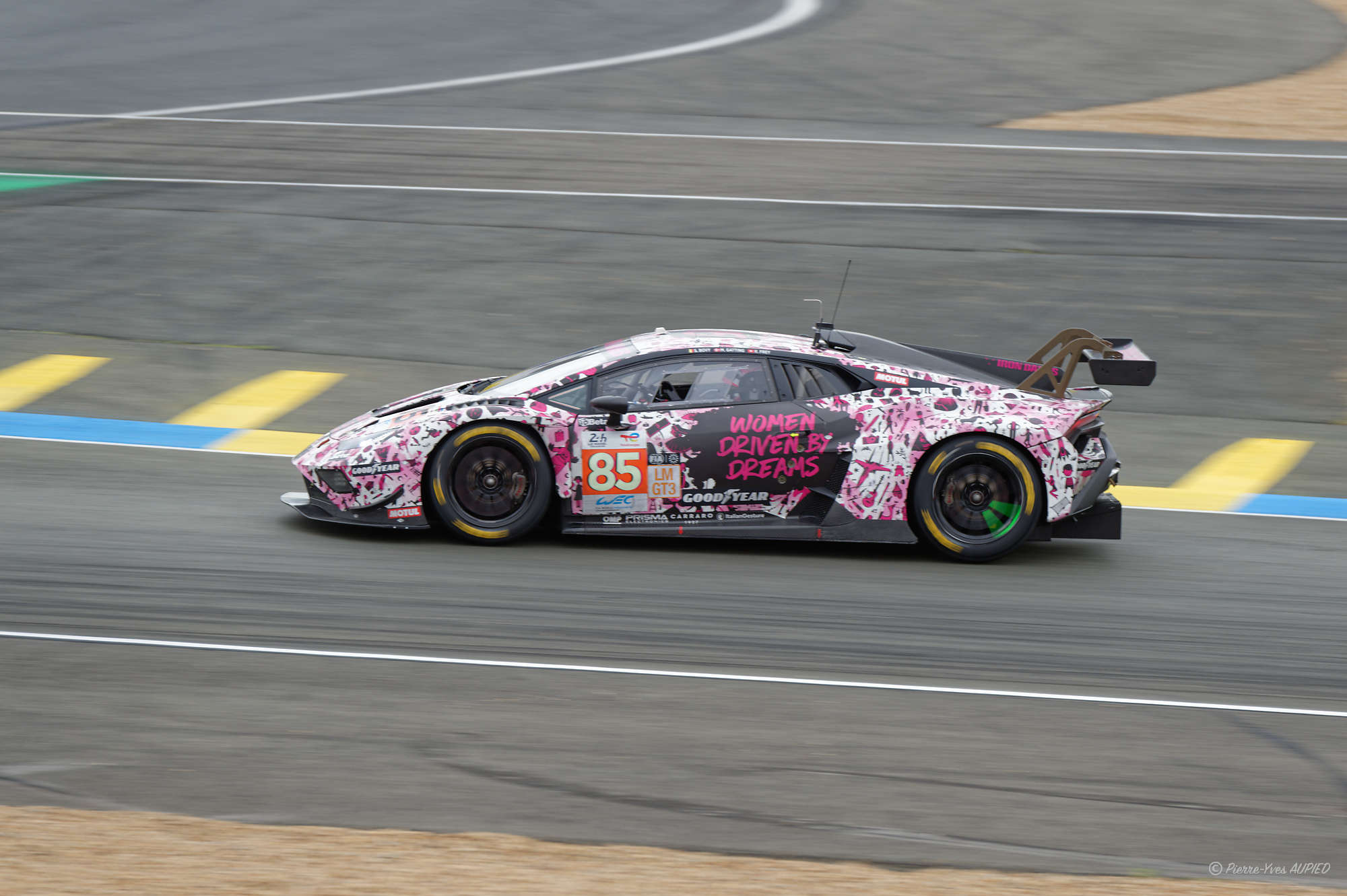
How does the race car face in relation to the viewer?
to the viewer's left
